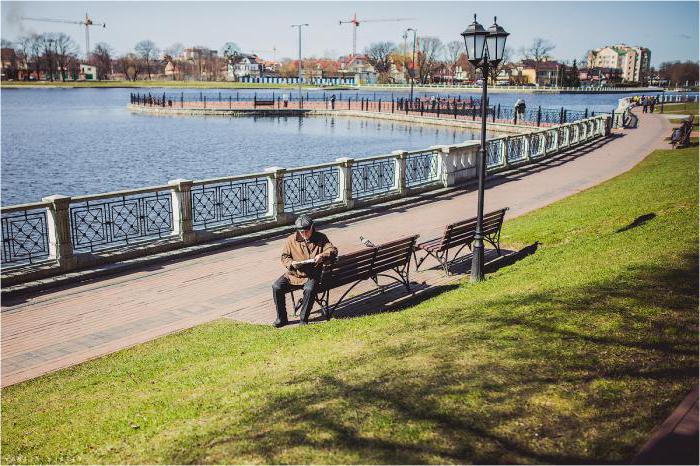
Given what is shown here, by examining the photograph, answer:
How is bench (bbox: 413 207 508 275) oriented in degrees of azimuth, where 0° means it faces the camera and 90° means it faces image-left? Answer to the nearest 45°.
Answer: approximately 135°

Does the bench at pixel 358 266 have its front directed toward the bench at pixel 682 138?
no

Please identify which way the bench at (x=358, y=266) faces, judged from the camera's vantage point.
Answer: facing away from the viewer and to the left of the viewer

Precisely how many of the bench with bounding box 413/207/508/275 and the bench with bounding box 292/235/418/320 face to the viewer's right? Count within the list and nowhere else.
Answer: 0

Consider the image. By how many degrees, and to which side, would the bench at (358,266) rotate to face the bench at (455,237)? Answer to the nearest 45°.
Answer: approximately 90° to its right

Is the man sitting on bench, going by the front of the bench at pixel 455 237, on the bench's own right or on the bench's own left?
on the bench's own left

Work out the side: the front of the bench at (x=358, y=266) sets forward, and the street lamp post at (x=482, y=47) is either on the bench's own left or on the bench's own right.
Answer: on the bench's own right

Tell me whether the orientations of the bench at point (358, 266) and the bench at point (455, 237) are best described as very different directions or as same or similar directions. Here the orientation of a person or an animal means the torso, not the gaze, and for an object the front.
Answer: same or similar directions
